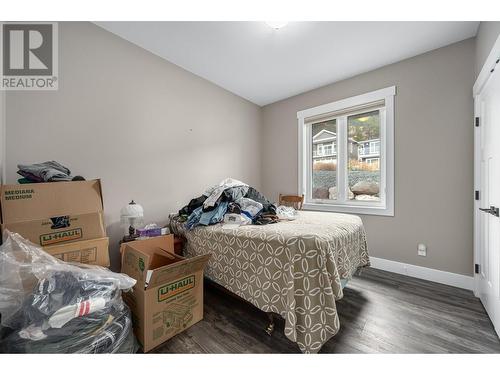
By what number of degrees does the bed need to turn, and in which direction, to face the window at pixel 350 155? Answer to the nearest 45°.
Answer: approximately 90° to its left

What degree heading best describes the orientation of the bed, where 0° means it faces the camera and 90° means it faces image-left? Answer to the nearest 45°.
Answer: approximately 315°

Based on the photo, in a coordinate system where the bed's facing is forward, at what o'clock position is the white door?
The white door is roughly at 10 o'clock from the bed.

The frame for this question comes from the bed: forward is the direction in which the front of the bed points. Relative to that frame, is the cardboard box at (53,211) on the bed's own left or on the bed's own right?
on the bed's own right

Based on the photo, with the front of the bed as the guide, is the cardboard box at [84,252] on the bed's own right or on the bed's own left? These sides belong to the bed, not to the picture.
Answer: on the bed's own right
